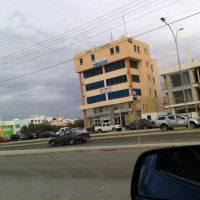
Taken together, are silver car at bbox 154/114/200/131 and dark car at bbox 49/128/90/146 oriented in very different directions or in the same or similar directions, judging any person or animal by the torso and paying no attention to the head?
very different directions

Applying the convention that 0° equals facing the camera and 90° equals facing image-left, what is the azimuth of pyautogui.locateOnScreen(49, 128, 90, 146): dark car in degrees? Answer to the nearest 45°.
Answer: approximately 135°

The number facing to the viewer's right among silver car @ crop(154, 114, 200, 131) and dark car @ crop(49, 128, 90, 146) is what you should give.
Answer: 1
